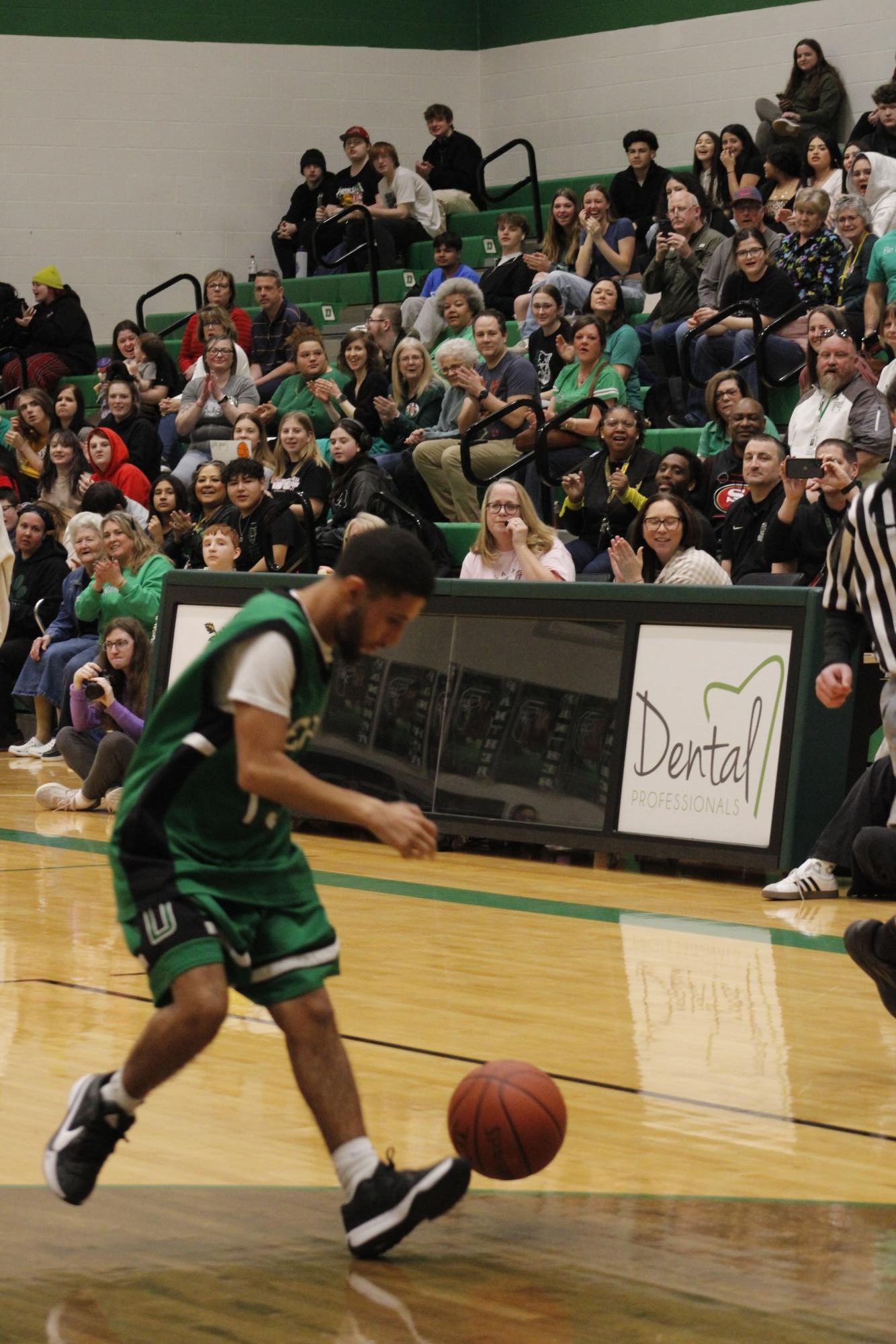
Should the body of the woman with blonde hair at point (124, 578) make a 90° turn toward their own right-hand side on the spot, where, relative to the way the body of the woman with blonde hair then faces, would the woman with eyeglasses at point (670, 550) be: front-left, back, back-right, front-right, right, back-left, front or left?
back

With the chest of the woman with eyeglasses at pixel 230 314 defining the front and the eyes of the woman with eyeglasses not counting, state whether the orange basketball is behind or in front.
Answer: in front

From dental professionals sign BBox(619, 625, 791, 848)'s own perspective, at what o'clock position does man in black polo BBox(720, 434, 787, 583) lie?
The man in black polo is roughly at 6 o'clock from the dental professionals sign.

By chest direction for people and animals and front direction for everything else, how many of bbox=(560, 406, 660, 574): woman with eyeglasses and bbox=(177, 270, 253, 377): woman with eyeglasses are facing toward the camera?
2

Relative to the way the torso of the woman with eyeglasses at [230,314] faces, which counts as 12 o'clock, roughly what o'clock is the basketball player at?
The basketball player is roughly at 12 o'clock from the woman with eyeglasses.

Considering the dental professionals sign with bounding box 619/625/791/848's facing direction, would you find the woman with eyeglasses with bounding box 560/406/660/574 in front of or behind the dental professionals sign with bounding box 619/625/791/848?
behind

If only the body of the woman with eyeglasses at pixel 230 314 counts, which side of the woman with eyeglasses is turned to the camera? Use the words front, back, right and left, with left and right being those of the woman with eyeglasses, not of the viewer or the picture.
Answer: front

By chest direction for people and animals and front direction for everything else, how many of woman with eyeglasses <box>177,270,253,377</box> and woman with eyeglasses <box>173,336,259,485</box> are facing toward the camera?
2

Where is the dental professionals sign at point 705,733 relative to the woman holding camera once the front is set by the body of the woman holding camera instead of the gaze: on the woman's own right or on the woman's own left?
on the woman's own left

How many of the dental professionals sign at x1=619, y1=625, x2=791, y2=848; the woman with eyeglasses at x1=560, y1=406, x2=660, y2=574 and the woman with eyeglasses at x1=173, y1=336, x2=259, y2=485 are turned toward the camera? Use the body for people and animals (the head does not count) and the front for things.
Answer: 3

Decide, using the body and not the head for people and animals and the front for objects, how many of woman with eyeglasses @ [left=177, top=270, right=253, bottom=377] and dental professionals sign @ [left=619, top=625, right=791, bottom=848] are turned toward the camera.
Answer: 2

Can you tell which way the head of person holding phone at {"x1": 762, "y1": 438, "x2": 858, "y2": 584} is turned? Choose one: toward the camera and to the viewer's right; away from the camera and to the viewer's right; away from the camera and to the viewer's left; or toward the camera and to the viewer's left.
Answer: toward the camera and to the viewer's left

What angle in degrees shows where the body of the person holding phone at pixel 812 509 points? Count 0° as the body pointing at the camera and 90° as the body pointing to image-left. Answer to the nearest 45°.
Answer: approximately 45°

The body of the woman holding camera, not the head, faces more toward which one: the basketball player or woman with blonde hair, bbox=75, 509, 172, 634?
the basketball player

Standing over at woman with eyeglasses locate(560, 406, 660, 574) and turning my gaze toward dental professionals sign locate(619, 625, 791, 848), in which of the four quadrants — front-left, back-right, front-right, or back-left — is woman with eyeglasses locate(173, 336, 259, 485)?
back-right

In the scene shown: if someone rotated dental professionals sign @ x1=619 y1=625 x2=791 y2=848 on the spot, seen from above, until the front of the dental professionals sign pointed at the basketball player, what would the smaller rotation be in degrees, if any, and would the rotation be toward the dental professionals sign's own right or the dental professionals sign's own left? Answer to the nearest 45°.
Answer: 0° — it already faces them
